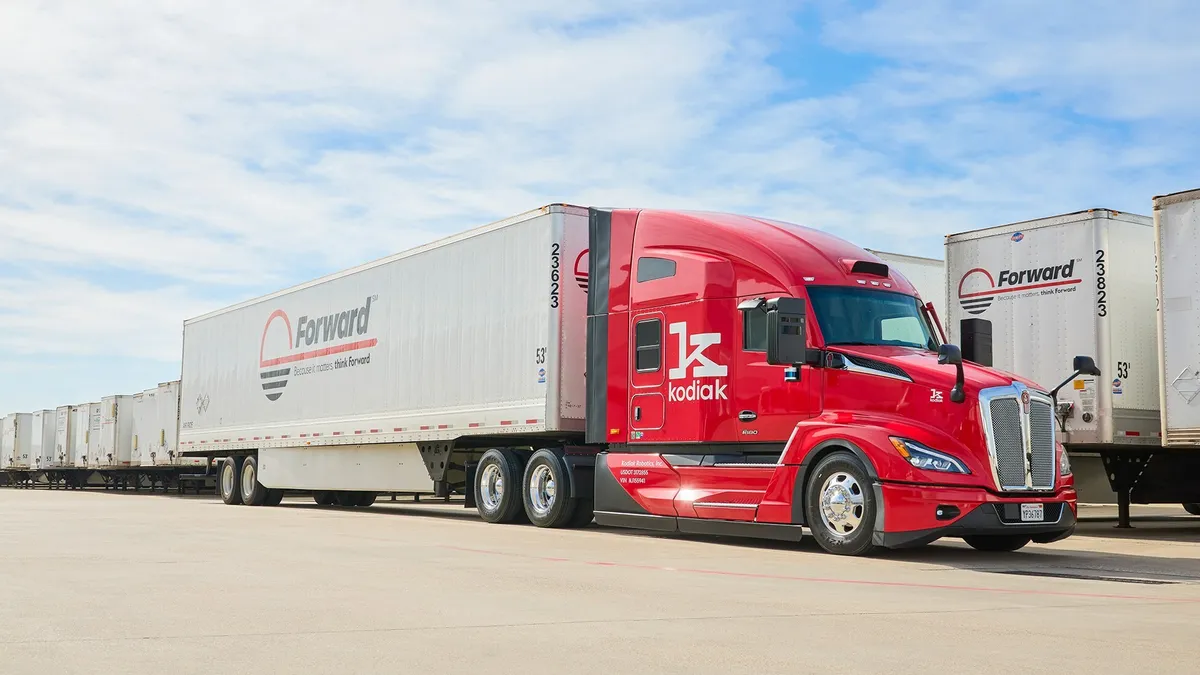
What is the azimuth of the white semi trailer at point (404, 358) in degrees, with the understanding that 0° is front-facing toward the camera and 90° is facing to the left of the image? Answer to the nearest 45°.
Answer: approximately 315°

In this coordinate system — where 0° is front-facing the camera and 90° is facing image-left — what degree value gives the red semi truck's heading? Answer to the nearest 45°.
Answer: approximately 315°

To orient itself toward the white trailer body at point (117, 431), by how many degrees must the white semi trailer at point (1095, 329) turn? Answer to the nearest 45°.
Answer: approximately 90° to its right

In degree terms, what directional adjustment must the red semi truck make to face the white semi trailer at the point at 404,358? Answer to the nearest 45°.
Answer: approximately 180°

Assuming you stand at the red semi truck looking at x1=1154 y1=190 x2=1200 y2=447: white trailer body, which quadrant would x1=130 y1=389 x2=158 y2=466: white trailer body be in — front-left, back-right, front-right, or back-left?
back-left

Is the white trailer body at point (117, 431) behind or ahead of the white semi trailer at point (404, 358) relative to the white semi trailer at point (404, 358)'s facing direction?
behind

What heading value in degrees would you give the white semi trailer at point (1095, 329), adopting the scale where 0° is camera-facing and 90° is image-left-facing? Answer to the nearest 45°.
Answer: approximately 45°

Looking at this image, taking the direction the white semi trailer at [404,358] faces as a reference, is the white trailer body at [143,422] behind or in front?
behind
